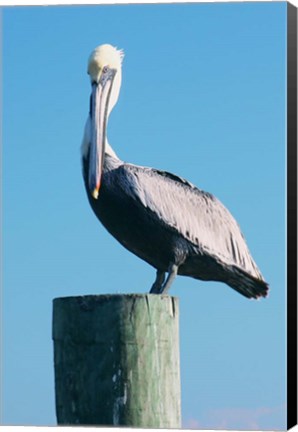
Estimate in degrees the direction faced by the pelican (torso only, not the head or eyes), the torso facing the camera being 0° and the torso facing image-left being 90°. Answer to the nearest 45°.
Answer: approximately 90°
